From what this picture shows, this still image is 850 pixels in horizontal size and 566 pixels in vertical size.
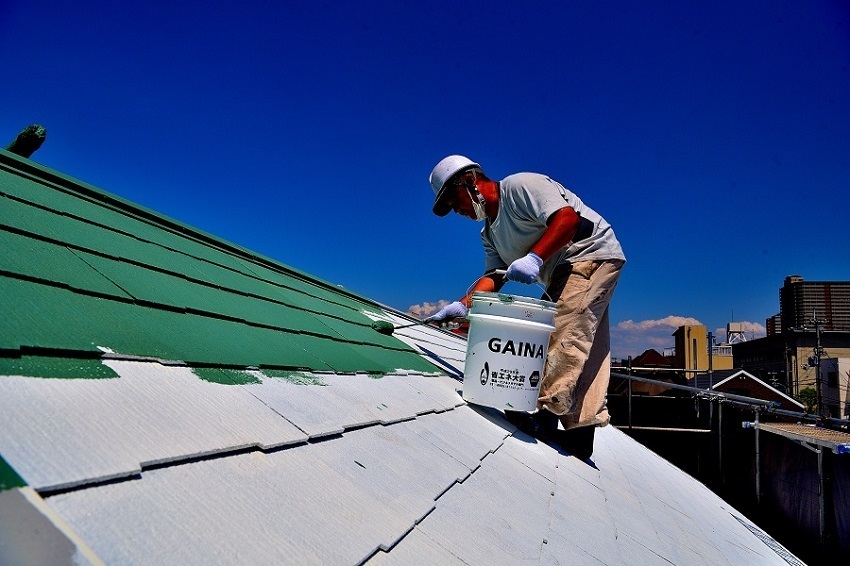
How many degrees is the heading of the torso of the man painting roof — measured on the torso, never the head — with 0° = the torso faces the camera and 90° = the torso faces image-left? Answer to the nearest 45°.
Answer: approximately 90°

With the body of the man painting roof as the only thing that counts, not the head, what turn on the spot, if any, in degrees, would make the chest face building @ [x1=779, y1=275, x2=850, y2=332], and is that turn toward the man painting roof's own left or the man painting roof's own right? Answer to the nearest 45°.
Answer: approximately 135° to the man painting roof's own right
